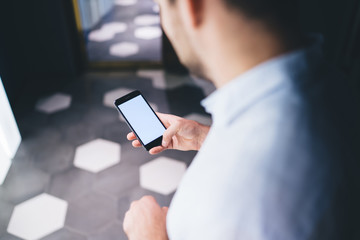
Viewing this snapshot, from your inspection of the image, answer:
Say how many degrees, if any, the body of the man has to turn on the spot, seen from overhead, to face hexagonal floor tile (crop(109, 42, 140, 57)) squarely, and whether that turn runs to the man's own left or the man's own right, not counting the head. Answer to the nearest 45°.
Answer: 0° — they already face it

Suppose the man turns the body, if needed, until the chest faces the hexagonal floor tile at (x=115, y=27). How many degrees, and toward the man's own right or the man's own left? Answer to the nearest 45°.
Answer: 0° — they already face it

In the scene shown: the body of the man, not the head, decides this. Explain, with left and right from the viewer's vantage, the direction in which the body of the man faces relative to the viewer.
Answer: facing away from the viewer and to the left of the viewer

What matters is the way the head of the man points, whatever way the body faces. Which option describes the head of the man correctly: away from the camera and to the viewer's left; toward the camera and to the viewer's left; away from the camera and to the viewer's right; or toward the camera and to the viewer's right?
away from the camera and to the viewer's left

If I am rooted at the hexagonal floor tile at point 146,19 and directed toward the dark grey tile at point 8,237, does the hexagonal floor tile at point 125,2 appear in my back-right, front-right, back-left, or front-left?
back-right

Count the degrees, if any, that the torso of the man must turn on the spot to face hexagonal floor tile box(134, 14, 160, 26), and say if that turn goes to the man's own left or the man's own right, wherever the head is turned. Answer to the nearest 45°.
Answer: approximately 45° to the man's own right
